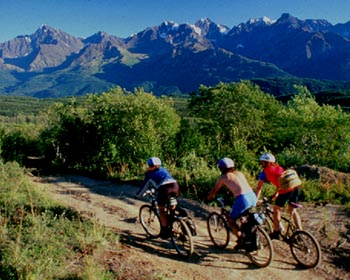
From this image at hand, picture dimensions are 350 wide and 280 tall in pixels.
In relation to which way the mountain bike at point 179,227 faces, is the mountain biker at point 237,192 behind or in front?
behind

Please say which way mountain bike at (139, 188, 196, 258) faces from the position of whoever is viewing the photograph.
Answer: facing away from the viewer and to the left of the viewer

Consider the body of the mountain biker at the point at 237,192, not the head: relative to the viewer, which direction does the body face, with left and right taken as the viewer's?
facing away from the viewer and to the left of the viewer

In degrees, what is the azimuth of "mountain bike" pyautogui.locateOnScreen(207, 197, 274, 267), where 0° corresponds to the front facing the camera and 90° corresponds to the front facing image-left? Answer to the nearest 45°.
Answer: approximately 135°

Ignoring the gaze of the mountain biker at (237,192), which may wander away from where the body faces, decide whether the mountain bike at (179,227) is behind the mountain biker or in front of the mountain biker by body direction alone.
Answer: in front

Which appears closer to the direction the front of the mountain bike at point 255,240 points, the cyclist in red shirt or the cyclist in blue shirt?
the cyclist in blue shirt

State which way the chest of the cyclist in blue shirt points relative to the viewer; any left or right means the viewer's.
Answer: facing away from the viewer and to the left of the viewer
